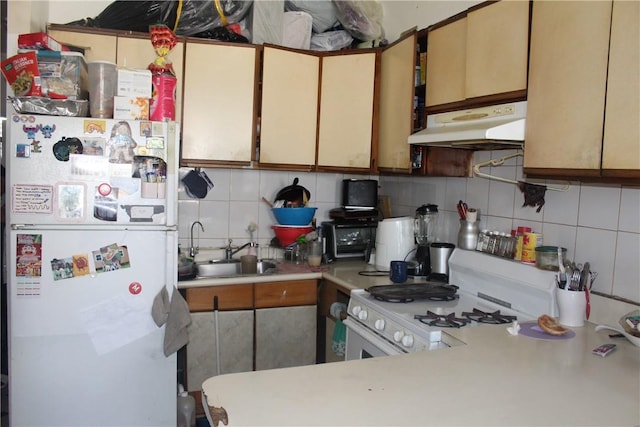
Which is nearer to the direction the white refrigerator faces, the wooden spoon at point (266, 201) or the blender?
the blender

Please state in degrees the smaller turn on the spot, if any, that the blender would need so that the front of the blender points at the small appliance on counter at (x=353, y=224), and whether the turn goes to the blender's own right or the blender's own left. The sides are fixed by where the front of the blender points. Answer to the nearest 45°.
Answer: approximately 90° to the blender's own right

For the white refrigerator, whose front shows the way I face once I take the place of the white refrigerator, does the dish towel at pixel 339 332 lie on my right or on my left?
on my left

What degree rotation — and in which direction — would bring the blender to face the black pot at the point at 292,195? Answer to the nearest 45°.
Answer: approximately 45° to its right

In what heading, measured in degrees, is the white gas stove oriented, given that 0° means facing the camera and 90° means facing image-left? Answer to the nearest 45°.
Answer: approximately 45°

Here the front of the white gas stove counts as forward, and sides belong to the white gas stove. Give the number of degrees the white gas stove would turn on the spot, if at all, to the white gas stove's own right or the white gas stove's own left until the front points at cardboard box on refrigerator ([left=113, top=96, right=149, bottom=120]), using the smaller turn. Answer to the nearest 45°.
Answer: approximately 45° to the white gas stove's own right

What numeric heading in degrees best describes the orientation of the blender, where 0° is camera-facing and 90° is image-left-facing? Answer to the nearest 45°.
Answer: approximately 45°

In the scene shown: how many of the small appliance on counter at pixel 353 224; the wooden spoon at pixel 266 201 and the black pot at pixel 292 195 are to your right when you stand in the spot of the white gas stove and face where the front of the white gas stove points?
3

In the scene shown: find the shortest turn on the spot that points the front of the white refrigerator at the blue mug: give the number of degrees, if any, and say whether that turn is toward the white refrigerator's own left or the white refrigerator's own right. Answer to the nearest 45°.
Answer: approximately 90° to the white refrigerator's own left
